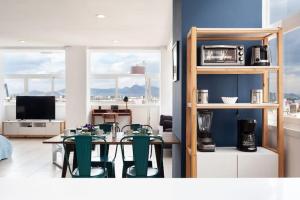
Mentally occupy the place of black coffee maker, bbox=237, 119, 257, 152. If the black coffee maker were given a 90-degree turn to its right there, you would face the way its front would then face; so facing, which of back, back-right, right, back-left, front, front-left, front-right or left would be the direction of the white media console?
front-right

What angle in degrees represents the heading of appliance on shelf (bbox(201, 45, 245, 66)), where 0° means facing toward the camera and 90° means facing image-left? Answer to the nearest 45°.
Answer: approximately 0°

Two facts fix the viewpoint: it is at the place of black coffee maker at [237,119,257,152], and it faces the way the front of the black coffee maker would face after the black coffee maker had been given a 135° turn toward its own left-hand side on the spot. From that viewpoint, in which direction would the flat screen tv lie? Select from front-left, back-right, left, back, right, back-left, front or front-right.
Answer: left

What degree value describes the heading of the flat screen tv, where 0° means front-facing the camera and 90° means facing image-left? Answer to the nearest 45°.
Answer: approximately 0°

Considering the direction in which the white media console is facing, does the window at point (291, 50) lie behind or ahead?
ahead

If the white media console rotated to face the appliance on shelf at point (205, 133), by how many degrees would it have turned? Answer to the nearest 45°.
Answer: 0° — it already faces it
